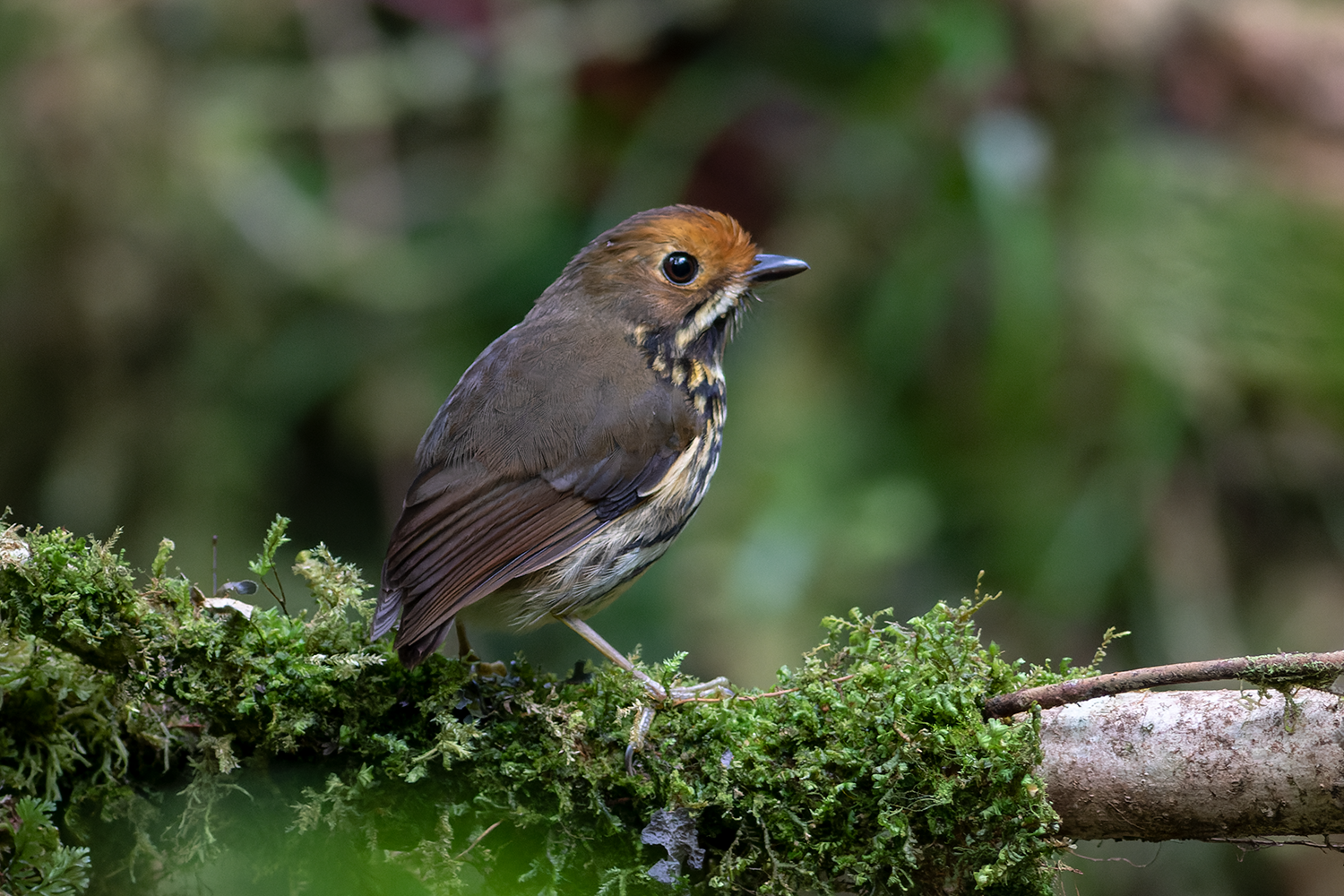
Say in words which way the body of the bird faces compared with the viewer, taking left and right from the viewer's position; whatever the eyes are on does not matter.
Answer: facing to the right of the viewer
